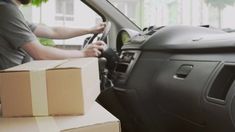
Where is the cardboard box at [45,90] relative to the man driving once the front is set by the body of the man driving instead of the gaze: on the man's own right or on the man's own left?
on the man's own right

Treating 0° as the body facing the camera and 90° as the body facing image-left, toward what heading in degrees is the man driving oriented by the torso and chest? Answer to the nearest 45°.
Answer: approximately 270°
